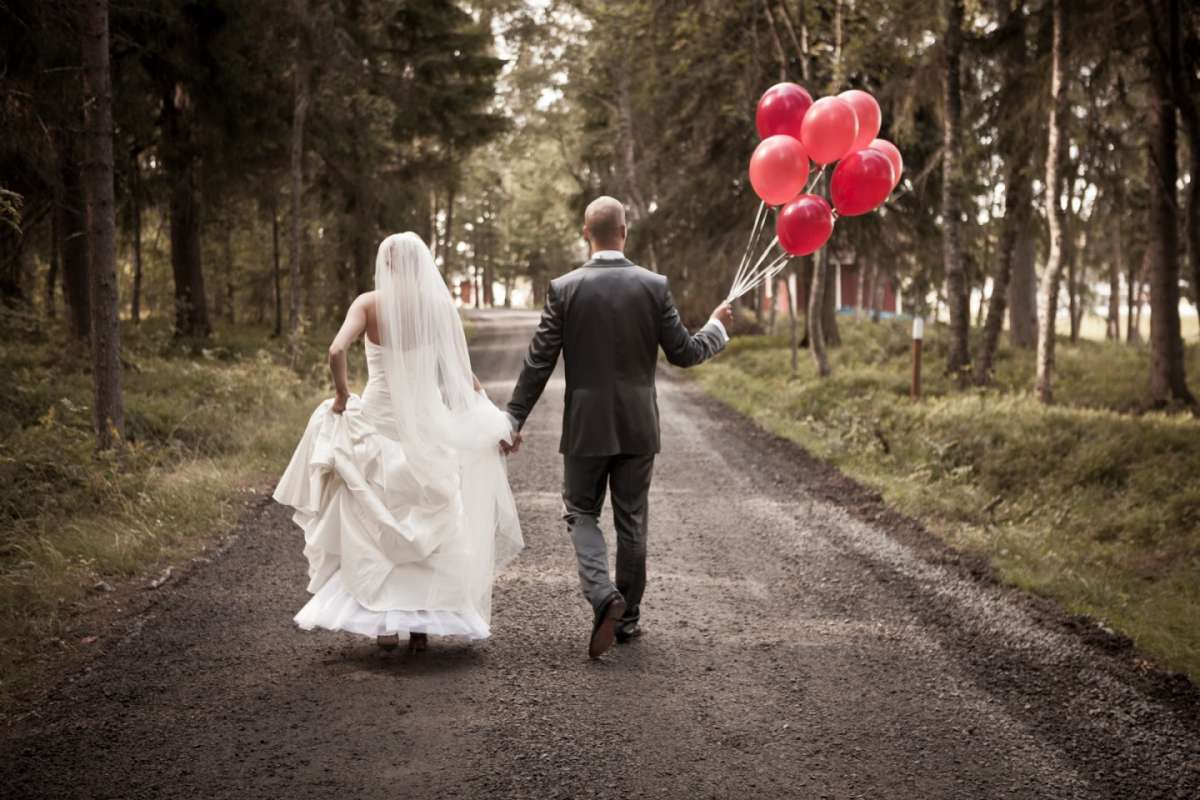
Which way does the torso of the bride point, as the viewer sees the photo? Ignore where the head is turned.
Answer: away from the camera

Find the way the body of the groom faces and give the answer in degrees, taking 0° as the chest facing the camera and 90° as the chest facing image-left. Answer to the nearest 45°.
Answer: approximately 180°

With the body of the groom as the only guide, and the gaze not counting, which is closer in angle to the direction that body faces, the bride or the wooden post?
the wooden post

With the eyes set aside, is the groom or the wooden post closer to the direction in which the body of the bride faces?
the wooden post

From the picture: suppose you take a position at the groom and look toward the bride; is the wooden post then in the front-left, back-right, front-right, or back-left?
back-right

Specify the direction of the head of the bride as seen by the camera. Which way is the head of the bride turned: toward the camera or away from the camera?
away from the camera

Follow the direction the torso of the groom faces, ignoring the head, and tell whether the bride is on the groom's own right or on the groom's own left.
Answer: on the groom's own left

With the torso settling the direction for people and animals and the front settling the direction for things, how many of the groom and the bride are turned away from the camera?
2
